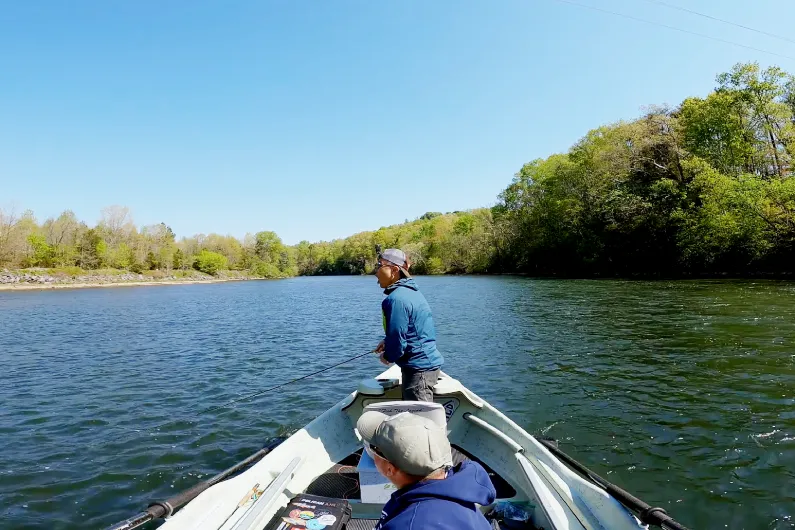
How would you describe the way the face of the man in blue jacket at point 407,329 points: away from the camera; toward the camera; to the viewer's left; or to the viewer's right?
to the viewer's left

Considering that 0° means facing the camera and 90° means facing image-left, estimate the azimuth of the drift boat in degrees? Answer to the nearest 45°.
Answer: approximately 180°

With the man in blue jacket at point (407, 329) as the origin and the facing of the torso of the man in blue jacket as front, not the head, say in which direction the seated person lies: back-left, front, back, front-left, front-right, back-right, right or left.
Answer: left

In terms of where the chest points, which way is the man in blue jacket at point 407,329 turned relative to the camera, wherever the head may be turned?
to the viewer's left

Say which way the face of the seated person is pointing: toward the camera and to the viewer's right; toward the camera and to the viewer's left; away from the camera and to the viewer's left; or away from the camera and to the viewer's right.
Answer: away from the camera and to the viewer's left
